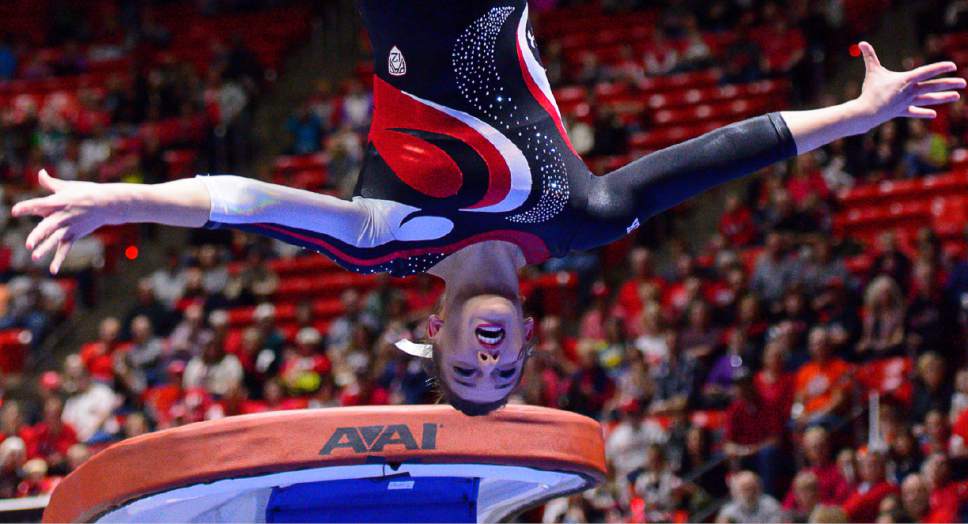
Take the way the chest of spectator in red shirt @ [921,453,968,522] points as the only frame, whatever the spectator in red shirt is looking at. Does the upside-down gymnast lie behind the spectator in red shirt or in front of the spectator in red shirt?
in front

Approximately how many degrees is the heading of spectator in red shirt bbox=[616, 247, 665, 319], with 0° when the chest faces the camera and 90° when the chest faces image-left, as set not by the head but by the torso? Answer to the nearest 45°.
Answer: approximately 45°

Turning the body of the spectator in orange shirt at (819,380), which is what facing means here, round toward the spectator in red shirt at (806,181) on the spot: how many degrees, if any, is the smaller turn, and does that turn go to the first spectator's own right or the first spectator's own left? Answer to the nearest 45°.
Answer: approximately 135° to the first spectator's own right

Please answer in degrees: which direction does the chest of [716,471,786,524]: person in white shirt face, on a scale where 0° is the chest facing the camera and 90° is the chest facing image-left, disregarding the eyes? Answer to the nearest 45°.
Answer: approximately 0°

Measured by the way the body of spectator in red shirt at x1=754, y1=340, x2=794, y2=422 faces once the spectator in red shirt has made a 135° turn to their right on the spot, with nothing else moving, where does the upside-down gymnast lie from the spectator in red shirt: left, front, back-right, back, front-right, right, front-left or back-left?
back

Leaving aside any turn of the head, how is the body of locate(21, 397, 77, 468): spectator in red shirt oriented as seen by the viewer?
toward the camera

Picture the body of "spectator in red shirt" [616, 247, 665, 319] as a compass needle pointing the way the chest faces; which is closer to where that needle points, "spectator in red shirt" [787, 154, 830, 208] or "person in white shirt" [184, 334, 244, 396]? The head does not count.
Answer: the person in white shirt

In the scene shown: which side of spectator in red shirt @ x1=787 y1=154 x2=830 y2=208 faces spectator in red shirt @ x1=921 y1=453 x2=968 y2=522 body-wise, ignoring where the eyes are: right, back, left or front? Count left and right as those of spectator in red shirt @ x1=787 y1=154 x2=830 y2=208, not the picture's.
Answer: front

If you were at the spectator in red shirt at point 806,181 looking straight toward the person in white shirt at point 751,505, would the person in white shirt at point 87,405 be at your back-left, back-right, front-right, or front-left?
front-right

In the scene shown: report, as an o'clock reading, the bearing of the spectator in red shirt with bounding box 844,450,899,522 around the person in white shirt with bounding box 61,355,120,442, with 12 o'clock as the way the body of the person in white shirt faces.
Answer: The spectator in red shirt is roughly at 9 o'clock from the person in white shirt.

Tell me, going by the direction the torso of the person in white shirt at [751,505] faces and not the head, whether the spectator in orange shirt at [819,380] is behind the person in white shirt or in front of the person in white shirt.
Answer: behind

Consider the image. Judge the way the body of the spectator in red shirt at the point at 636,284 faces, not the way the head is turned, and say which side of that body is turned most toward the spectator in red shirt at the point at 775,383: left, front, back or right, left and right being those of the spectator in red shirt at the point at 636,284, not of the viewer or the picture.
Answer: left

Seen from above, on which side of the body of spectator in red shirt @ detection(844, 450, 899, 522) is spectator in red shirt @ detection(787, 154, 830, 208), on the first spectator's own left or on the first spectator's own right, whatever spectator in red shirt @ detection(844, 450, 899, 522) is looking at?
on the first spectator's own right
